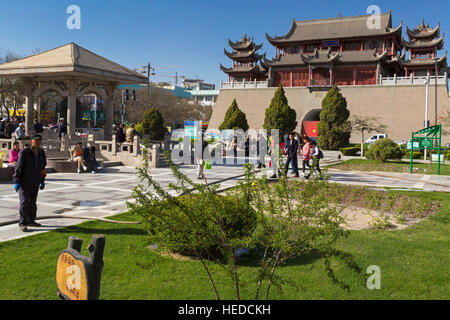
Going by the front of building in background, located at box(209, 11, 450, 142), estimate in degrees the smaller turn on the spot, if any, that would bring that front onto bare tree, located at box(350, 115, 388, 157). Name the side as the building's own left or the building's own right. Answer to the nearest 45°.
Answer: approximately 45° to the building's own left

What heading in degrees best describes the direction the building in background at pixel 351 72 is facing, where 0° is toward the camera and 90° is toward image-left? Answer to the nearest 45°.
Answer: approximately 45°

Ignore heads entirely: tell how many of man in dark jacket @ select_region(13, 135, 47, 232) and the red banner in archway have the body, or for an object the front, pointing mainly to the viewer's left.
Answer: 0

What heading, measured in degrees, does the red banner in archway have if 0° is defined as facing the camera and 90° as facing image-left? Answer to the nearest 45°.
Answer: approximately 0°

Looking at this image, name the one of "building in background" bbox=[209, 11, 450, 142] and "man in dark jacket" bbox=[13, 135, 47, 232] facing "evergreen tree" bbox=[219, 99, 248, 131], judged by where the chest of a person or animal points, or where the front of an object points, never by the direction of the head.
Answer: the building in background

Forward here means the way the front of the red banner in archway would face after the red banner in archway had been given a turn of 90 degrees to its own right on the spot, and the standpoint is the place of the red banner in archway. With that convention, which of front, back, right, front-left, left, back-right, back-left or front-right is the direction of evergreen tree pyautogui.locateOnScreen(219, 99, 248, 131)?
front-left

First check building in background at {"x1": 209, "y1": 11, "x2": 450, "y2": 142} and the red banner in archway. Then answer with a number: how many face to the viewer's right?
0

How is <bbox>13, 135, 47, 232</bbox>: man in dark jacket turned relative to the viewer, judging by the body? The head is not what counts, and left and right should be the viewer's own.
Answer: facing the viewer and to the right of the viewer

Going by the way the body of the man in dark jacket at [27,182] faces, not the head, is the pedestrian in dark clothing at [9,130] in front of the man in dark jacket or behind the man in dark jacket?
behind

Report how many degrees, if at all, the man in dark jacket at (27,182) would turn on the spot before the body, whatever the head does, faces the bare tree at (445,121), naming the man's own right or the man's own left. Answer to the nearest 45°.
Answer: approximately 90° to the man's own left

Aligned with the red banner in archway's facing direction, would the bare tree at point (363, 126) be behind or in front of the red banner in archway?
in front
